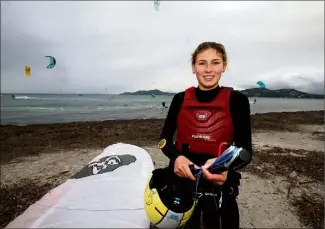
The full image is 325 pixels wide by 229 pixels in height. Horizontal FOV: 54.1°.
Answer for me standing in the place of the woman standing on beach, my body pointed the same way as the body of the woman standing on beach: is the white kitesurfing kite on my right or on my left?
on my right

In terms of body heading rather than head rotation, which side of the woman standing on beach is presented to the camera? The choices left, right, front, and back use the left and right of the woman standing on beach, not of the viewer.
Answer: front
